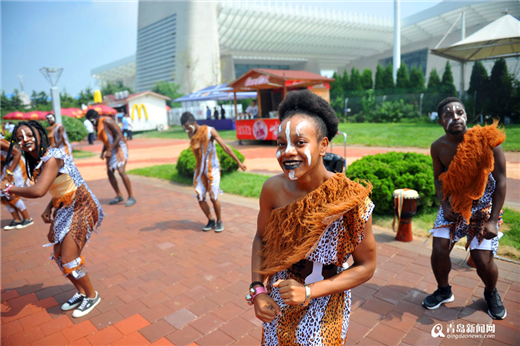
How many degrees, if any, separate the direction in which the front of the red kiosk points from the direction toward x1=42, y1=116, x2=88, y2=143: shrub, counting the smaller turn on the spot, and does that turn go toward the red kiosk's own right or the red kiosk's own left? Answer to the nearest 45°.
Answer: approximately 45° to the red kiosk's own right

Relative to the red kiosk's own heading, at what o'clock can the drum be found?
The drum is roughly at 10 o'clock from the red kiosk.

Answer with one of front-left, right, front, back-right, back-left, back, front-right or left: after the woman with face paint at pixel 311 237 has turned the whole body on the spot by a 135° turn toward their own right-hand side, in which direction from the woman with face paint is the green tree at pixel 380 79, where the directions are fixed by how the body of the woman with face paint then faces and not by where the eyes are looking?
front

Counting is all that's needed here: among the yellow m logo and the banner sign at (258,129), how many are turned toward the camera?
2

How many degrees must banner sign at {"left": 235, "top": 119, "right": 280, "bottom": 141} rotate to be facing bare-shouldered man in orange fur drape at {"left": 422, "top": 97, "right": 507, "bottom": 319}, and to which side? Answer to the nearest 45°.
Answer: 0° — it already faces them

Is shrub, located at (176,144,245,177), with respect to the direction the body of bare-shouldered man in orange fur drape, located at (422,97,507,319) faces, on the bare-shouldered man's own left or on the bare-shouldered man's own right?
on the bare-shouldered man's own right

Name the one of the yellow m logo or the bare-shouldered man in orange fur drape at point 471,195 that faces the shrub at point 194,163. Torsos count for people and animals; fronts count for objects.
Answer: the yellow m logo

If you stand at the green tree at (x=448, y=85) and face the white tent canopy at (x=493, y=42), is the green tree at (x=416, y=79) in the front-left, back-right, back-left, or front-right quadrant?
back-right

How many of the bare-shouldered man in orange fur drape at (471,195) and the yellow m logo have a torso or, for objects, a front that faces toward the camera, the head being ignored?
2
